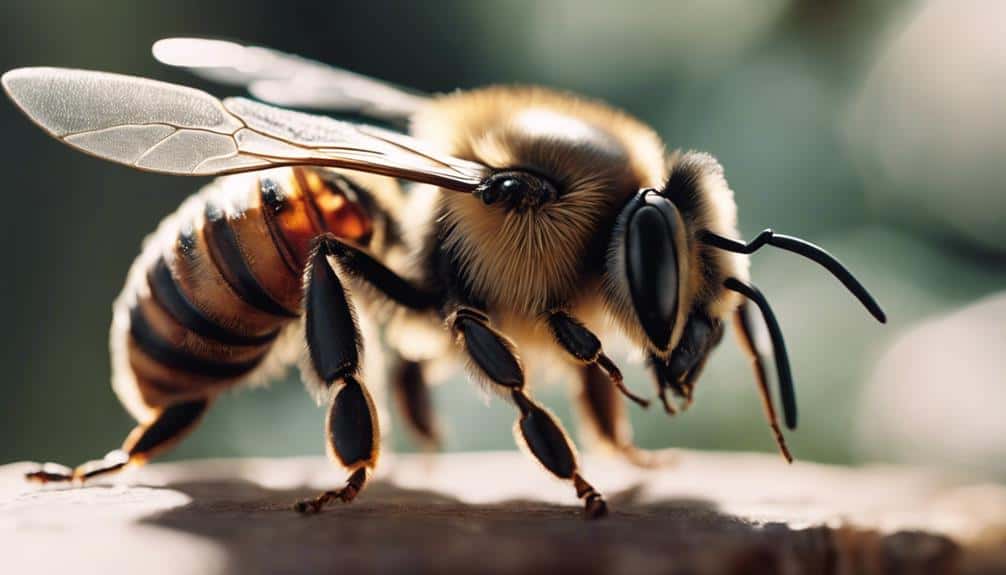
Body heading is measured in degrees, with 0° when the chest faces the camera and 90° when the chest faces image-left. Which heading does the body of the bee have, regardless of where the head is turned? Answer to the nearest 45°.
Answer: approximately 270°
